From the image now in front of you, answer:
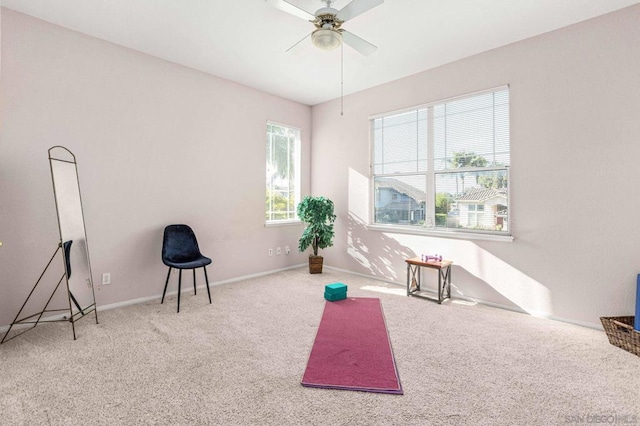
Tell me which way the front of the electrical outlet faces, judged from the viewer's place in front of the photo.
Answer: facing the viewer

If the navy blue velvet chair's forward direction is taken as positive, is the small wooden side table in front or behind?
in front

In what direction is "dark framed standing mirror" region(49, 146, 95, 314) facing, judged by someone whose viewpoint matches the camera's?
facing the viewer and to the right of the viewer

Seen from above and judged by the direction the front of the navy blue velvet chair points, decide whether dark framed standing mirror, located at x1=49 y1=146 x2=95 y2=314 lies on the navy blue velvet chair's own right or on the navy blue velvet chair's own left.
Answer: on the navy blue velvet chair's own right

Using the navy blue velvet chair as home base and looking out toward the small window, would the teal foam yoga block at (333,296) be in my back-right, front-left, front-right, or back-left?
front-right

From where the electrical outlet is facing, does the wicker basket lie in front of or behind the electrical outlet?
in front

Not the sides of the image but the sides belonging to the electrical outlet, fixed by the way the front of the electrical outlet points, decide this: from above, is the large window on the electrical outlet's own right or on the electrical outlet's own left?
on the electrical outlet's own left

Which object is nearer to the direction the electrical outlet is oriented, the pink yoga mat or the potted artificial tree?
the pink yoga mat

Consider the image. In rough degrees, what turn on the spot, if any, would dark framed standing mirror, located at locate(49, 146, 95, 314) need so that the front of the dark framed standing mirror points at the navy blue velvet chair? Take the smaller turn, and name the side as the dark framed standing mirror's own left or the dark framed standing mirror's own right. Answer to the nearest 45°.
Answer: approximately 45° to the dark framed standing mirror's own left

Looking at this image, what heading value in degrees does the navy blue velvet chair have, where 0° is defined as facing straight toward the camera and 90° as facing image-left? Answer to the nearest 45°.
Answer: approximately 315°

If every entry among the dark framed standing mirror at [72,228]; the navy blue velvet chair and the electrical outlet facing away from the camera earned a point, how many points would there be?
0

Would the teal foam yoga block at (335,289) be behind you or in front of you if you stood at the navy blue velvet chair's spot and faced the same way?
in front

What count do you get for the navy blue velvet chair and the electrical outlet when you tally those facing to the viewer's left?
0

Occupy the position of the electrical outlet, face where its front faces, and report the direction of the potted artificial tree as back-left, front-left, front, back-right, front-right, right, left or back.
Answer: left

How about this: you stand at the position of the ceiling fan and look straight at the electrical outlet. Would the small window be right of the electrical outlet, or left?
right

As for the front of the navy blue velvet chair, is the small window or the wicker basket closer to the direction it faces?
the wicker basket

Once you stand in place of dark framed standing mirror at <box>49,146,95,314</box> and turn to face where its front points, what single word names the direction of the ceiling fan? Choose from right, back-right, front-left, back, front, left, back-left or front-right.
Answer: front

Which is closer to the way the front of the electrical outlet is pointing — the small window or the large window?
the large window
